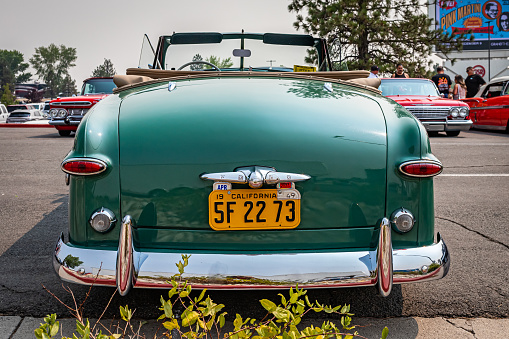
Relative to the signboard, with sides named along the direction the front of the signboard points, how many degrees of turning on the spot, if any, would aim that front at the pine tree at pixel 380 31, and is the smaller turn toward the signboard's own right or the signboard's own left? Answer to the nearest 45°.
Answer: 0° — it already faces it

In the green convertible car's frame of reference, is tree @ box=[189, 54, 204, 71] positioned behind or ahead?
ahead

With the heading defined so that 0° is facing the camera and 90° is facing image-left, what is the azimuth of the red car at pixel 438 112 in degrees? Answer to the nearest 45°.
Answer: approximately 0°

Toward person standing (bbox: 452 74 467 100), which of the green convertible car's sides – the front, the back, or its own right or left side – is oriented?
front

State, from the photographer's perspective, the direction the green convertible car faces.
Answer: facing away from the viewer

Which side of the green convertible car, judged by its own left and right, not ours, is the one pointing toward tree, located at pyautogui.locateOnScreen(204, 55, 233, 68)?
front

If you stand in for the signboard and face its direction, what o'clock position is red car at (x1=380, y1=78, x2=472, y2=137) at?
The red car is roughly at 12 o'clock from the signboard.

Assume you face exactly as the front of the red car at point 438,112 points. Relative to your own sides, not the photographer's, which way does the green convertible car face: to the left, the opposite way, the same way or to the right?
the opposite way
